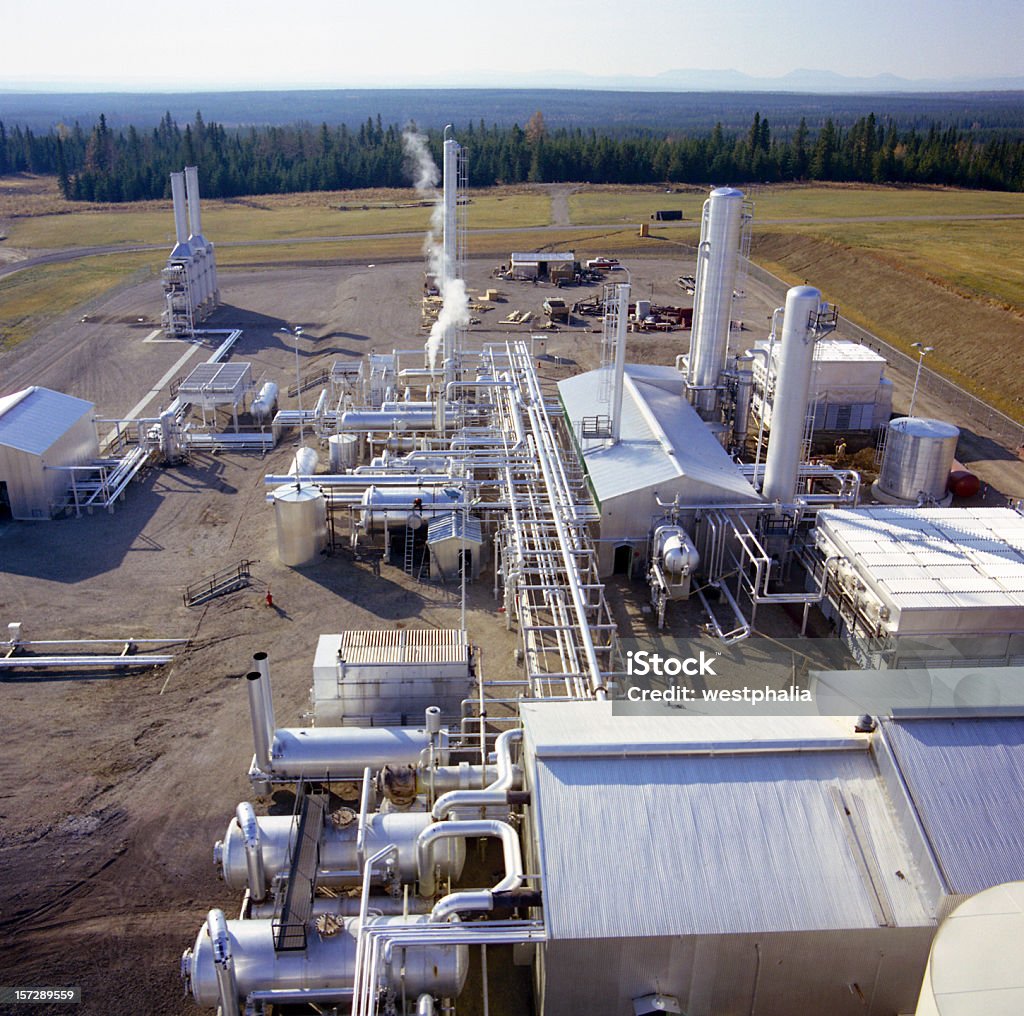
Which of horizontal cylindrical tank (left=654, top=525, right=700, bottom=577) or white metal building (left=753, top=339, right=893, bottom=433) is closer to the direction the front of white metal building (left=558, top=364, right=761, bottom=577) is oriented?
the horizontal cylindrical tank

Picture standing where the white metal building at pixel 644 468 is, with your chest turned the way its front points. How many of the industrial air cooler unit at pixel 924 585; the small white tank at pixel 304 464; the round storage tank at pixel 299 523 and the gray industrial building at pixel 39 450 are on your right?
3

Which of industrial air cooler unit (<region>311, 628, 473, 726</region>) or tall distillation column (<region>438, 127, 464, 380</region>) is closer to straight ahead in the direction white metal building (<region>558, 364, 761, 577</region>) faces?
the industrial air cooler unit

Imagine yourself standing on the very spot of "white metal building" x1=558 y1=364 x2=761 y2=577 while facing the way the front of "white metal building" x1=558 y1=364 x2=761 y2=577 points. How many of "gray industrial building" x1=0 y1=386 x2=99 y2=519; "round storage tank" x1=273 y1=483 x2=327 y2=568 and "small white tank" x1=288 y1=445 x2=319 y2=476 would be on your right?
3

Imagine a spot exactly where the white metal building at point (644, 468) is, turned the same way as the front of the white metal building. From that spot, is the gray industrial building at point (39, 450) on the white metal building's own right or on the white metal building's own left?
on the white metal building's own right

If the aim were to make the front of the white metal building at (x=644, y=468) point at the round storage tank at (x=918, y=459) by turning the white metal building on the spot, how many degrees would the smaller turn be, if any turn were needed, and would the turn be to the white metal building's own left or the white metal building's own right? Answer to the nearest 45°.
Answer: approximately 135° to the white metal building's own left

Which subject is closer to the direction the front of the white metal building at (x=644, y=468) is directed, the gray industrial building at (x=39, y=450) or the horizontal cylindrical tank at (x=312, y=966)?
the horizontal cylindrical tank

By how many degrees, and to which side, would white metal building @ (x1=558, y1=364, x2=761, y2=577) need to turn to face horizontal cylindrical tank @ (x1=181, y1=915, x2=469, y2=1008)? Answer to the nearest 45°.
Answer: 0° — it already faces it

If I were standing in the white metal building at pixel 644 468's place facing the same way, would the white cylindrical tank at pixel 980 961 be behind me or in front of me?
in front

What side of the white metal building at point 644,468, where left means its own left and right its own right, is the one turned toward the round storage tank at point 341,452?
right

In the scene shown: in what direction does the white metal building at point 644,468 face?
toward the camera

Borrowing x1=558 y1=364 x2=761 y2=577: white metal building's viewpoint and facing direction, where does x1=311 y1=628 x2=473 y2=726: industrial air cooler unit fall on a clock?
The industrial air cooler unit is roughly at 1 o'clock from the white metal building.

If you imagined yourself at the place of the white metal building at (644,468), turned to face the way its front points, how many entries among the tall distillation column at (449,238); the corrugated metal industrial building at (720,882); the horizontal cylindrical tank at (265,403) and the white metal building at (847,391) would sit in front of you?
1

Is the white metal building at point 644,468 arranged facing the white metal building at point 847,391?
no

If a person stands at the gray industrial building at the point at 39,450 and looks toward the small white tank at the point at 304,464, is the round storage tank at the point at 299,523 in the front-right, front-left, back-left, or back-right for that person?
front-right

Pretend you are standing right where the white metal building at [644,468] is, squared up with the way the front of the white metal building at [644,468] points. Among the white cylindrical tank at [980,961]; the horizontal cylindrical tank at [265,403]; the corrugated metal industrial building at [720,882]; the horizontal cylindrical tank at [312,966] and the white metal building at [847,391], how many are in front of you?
3

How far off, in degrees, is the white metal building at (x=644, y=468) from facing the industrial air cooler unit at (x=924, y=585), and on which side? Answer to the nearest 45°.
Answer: approximately 45° to its left

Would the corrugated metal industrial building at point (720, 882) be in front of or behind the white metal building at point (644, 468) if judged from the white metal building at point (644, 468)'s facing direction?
in front

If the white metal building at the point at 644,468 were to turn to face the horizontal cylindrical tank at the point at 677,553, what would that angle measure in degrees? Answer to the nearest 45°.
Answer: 0° — it already faces it

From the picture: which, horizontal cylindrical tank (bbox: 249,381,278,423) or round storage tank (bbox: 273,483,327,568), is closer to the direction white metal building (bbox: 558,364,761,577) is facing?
the round storage tank

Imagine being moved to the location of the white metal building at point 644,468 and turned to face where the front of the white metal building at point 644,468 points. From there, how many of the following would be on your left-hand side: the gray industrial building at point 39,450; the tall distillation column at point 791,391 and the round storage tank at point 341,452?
1

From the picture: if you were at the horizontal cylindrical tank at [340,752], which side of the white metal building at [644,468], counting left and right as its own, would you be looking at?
front
